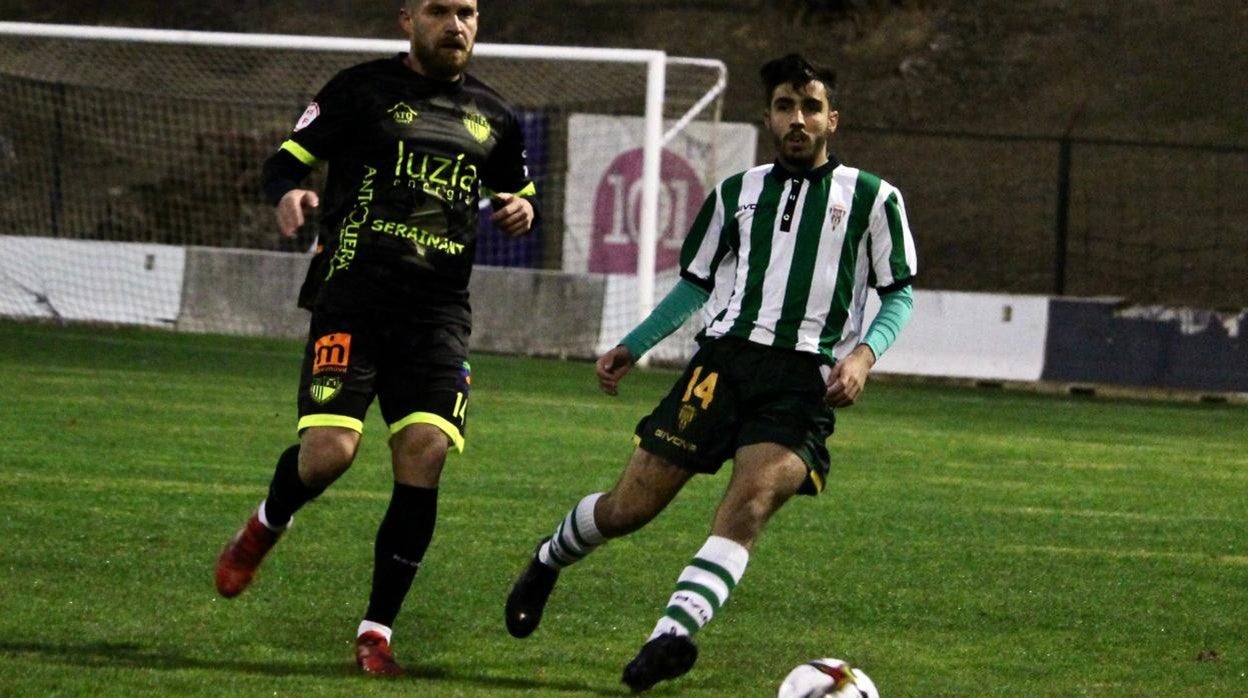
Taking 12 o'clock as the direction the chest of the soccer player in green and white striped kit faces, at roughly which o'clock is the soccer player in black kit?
The soccer player in black kit is roughly at 3 o'clock from the soccer player in green and white striped kit.

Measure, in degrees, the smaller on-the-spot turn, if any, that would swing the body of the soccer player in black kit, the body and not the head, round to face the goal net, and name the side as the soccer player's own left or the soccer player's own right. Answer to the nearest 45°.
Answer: approximately 135° to the soccer player's own left

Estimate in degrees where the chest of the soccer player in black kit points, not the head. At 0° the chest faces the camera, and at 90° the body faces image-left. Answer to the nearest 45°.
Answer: approximately 315°

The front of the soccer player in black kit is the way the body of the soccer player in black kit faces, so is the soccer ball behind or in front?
in front

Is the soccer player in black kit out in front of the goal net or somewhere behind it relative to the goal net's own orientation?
in front

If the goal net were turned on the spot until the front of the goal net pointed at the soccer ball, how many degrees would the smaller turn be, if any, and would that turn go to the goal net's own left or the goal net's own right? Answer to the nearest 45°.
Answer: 0° — it already faces it

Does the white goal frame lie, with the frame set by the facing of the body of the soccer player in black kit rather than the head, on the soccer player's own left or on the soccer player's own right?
on the soccer player's own left

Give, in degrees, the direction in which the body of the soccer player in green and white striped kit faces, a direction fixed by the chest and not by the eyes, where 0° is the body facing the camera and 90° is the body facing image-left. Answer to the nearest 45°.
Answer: approximately 0°

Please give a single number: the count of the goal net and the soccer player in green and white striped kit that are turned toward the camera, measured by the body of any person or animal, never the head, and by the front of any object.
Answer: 2

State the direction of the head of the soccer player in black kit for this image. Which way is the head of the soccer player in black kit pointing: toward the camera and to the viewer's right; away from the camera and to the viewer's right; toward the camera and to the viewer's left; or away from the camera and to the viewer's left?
toward the camera and to the viewer's right
